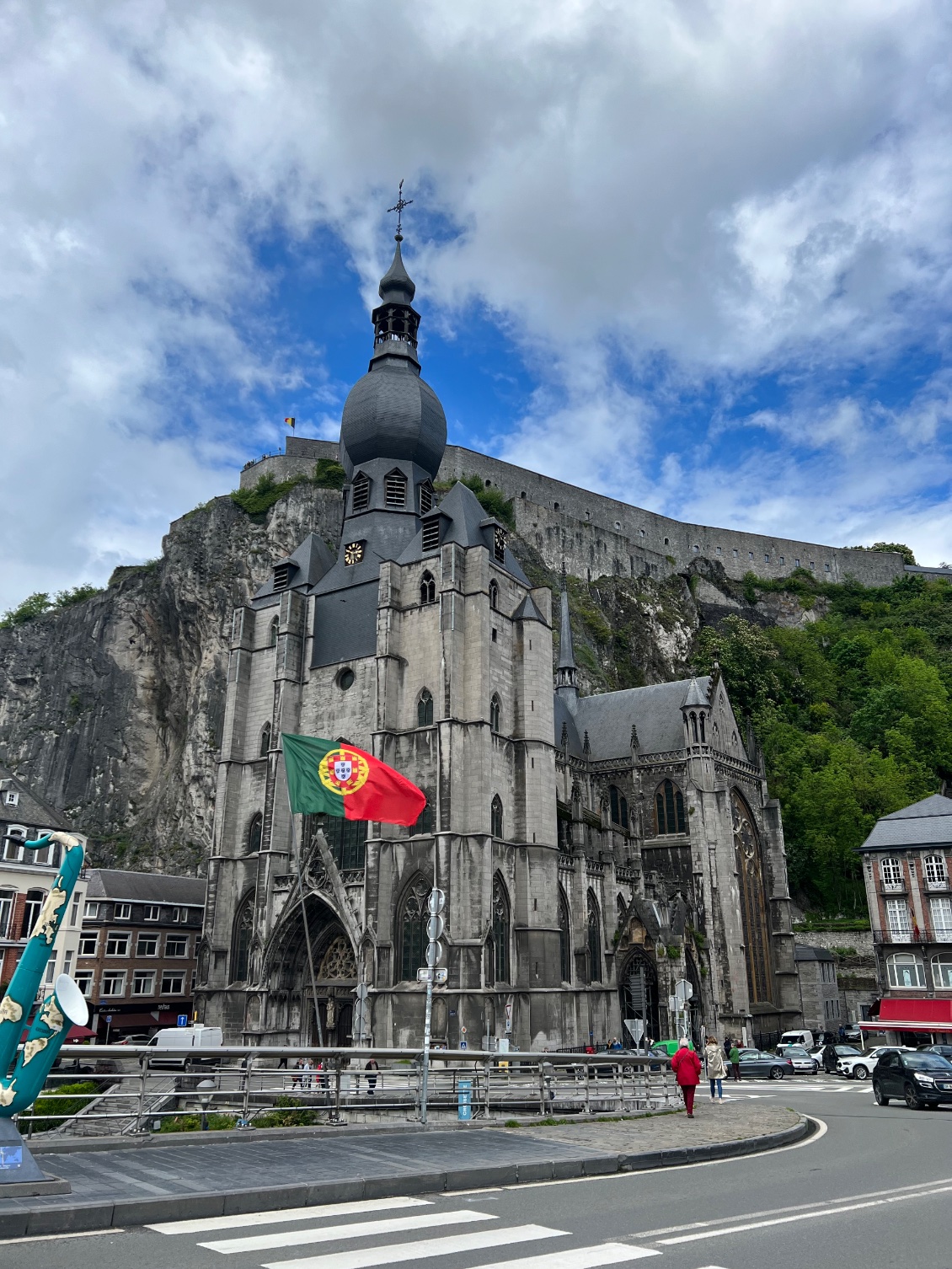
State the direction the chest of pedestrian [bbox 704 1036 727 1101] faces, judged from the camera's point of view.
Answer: away from the camera

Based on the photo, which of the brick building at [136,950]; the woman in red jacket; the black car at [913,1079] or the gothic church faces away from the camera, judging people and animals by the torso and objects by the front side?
the woman in red jacket

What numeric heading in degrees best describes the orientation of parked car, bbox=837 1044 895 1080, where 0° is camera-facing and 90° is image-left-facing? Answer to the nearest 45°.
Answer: approximately 45°

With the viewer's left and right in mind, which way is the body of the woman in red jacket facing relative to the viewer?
facing away from the viewer

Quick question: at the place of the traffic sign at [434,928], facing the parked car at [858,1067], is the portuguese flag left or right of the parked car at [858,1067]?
left

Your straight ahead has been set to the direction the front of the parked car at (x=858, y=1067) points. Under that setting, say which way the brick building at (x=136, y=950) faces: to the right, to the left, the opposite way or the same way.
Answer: to the left

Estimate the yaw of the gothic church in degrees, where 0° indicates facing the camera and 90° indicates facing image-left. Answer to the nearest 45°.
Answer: approximately 45°
